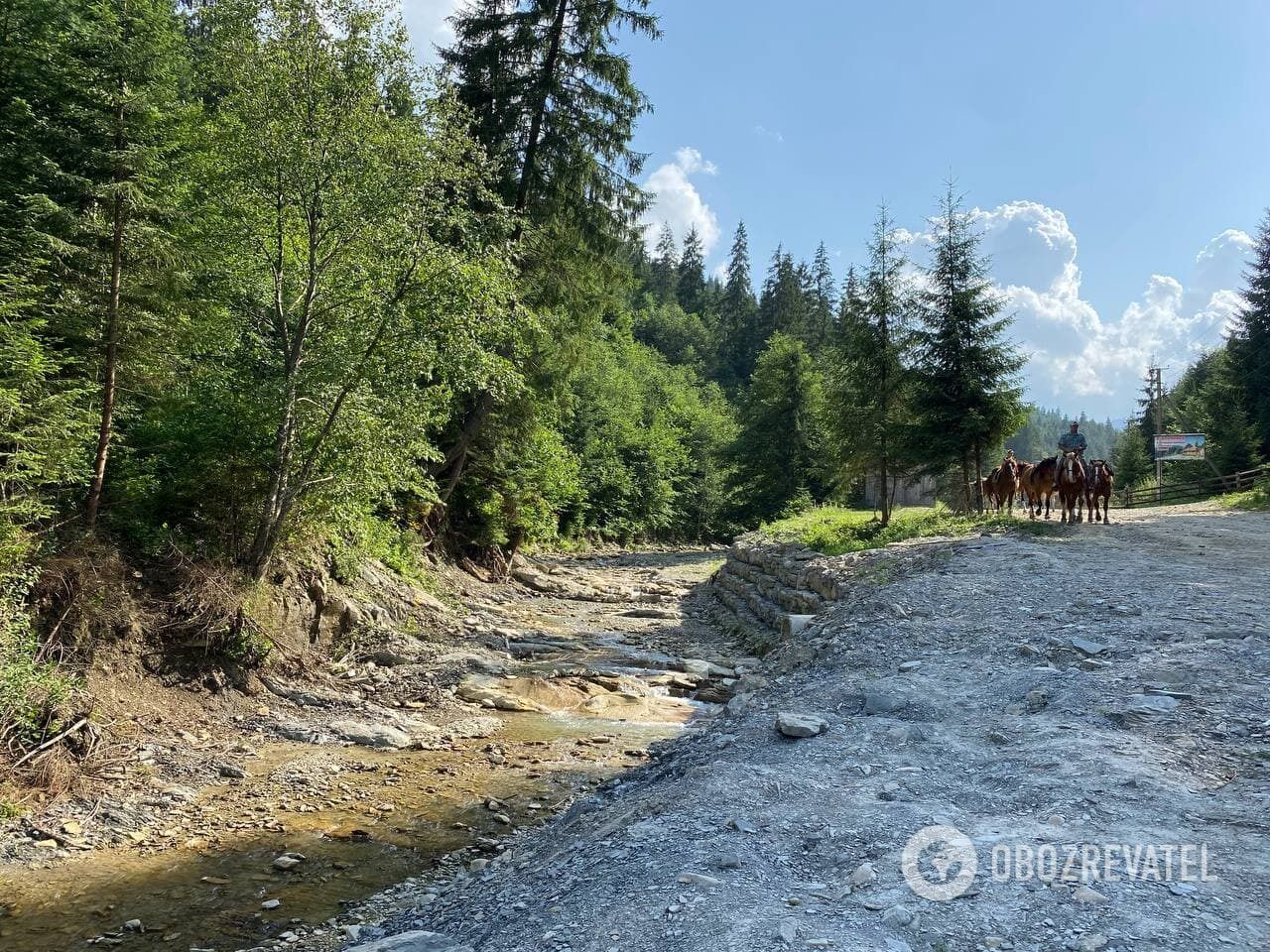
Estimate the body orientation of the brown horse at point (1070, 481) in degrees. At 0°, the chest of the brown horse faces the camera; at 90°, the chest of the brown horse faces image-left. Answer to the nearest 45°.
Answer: approximately 0°

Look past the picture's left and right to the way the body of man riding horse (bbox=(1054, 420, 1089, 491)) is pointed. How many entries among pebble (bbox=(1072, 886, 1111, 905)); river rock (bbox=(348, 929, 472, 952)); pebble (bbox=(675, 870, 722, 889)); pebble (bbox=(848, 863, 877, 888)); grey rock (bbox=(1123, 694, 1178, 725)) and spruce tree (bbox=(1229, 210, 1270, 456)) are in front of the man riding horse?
5

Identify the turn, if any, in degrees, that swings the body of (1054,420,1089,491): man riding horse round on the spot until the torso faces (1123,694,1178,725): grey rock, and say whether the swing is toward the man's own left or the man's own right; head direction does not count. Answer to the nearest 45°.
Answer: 0° — they already face it

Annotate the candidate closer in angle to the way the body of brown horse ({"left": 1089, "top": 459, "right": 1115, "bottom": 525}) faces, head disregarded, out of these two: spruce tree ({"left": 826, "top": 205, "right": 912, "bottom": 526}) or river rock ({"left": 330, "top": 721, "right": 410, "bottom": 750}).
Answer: the river rock

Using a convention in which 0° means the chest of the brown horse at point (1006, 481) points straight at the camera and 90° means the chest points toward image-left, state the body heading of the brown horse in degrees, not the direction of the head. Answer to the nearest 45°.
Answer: approximately 315°
